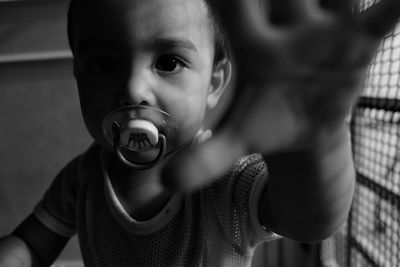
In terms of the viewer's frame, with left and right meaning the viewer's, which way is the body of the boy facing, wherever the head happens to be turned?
facing the viewer

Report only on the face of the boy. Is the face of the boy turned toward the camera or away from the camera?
toward the camera
